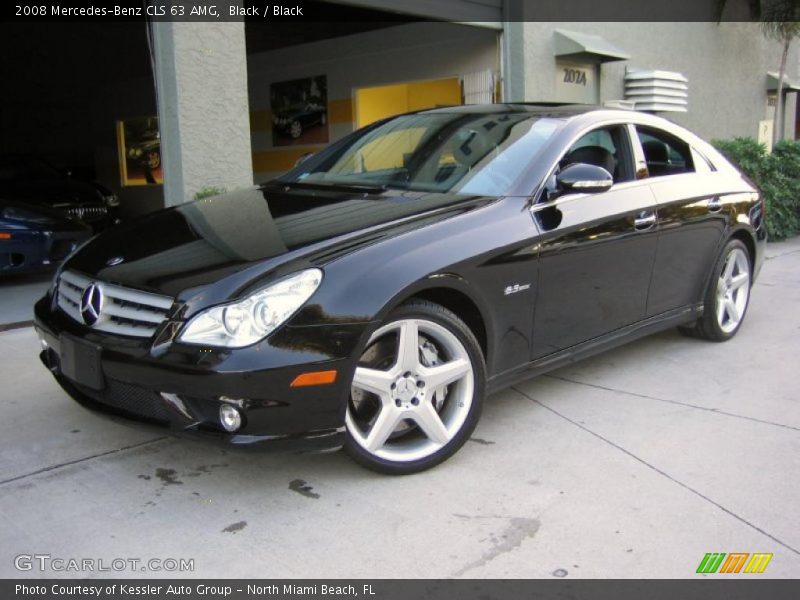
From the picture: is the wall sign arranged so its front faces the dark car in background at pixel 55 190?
no

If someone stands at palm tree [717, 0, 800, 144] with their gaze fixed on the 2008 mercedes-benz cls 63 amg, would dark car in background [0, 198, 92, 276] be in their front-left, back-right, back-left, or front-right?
front-right

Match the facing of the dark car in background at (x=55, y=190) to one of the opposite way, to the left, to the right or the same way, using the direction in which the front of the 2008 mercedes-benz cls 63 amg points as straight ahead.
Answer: to the left

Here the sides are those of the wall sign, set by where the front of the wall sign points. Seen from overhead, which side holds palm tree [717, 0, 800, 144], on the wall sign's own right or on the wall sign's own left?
on the wall sign's own left

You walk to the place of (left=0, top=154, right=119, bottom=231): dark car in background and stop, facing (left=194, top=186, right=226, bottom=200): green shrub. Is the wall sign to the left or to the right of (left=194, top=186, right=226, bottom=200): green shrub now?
left

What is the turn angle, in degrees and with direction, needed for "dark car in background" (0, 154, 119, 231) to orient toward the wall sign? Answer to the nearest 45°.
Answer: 0° — it already faces it

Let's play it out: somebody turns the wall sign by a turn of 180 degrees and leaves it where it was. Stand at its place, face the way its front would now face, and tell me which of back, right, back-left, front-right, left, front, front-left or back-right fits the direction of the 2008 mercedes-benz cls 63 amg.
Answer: back-left

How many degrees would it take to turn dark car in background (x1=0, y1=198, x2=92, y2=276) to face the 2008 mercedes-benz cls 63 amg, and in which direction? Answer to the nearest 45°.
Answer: approximately 45° to its right

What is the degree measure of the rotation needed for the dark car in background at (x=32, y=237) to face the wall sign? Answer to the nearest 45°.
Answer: approximately 45° to its left

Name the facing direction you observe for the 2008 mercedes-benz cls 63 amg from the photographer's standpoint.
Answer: facing the viewer and to the left of the viewer

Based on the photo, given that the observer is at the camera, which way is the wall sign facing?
facing the viewer and to the right of the viewer

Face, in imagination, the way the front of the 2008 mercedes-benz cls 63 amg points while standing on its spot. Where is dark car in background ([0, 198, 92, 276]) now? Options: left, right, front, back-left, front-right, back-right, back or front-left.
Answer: right

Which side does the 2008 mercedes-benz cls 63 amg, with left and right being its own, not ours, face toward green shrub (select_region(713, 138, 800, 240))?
back

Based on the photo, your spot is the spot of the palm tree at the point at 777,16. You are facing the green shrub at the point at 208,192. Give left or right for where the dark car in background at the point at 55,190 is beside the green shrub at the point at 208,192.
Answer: right

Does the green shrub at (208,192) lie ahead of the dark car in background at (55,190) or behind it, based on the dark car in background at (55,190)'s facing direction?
ahead

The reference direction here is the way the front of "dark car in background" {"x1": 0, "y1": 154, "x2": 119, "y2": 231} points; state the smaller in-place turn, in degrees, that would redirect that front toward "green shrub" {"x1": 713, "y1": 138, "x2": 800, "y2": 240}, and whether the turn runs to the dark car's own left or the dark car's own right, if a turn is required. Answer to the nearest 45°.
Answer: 0° — it already faces it
